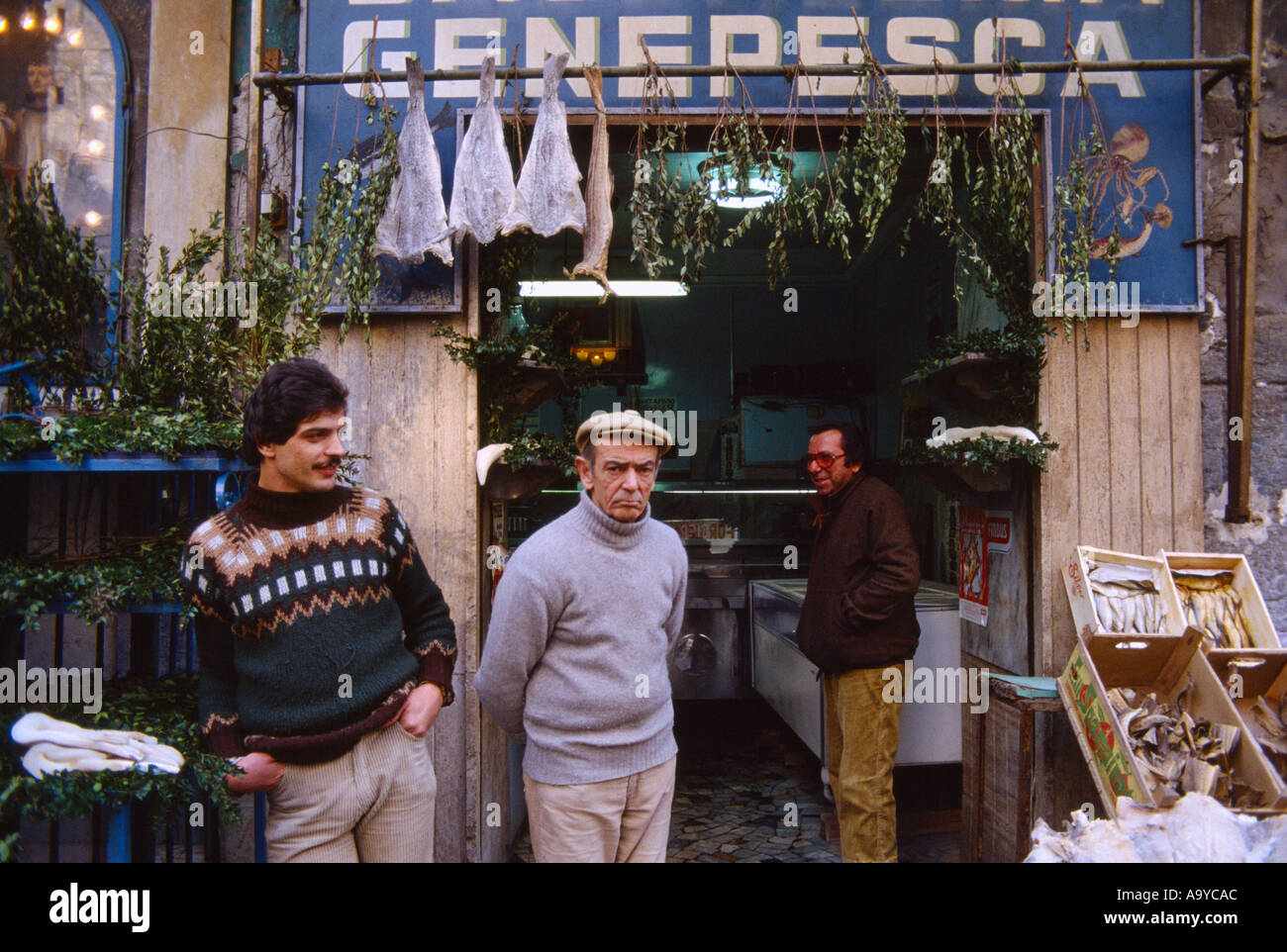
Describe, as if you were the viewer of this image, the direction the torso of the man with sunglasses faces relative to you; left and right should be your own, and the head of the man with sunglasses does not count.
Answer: facing to the left of the viewer

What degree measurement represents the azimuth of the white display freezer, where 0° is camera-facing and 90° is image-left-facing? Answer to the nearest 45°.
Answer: approximately 90°

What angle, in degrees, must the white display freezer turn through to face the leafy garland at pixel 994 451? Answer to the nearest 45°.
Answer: approximately 90° to its left

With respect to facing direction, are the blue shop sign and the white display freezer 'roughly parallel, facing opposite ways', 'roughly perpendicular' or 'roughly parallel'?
roughly perpendicular

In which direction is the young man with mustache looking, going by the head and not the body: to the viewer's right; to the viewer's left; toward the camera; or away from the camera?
to the viewer's right

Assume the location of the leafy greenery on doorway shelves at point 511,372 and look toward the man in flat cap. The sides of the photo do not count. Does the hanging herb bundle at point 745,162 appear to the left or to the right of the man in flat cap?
left

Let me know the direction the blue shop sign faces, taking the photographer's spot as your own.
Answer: facing the viewer

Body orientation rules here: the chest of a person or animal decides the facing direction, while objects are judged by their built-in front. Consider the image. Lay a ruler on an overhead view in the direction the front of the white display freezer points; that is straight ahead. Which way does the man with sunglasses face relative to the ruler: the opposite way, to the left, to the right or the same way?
the same way

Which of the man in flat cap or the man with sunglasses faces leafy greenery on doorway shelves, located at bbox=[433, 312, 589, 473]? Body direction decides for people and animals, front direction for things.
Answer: the man with sunglasses

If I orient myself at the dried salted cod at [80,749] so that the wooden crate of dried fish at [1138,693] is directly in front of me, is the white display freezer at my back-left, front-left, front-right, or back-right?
front-left

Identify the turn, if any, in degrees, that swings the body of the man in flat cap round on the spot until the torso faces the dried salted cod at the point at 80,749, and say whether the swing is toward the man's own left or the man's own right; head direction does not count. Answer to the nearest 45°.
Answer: approximately 135° to the man's own right

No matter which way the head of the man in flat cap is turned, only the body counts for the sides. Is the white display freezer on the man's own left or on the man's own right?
on the man's own left

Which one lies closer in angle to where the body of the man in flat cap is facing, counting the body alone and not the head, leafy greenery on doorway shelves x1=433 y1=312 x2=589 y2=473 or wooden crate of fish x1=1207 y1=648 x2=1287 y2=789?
the wooden crate of fish

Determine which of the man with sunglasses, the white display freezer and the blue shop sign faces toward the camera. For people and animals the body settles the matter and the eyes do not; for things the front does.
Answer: the blue shop sign

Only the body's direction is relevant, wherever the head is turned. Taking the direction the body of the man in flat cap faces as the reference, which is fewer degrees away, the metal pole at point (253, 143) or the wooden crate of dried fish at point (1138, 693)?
the wooden crate of dried fish
